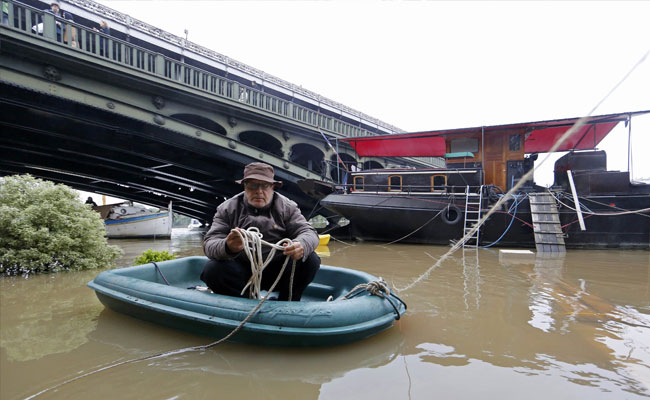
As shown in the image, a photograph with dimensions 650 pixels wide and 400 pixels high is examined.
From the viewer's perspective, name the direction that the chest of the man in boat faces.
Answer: toward the camera

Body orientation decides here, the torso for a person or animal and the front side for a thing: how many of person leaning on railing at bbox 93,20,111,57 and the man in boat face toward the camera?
2

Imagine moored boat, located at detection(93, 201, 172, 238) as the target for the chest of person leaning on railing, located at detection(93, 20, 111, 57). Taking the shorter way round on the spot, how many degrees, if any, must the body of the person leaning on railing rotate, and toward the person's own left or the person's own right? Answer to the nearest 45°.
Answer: approximately 180°

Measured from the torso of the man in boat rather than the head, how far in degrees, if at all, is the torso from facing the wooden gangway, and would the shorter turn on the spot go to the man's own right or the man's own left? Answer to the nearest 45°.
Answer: approximately 135° to the man's own left

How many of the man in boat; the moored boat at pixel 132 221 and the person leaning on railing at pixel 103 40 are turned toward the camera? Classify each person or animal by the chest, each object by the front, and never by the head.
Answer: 2

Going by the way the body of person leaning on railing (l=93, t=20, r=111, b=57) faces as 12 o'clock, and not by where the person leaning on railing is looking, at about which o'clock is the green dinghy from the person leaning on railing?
The green dinghy is roughly at 12 o'clock from the person leaning on railing.
